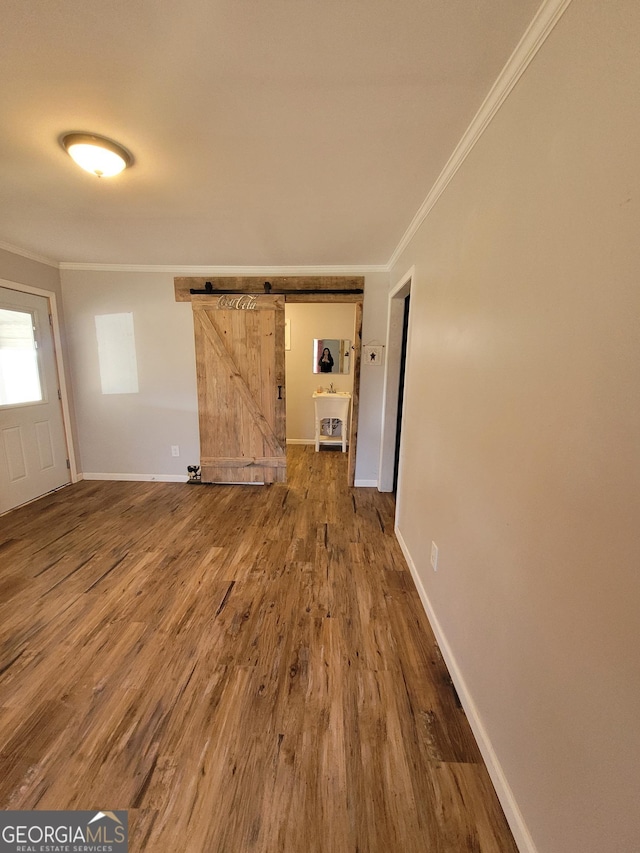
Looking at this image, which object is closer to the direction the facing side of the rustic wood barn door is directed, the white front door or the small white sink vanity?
the white front door

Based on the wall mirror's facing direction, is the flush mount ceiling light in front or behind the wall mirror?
in front

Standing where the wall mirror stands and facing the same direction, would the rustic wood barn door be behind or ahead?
ahead

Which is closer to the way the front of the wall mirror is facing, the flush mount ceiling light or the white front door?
the flush mount ceiling light

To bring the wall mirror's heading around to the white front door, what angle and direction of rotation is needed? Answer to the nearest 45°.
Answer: approximately 45° to its right

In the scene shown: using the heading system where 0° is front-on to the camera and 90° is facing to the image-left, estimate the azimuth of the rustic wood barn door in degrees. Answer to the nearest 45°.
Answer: approximately 0°

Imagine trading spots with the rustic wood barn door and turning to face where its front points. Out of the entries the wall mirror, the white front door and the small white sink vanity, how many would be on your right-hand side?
1

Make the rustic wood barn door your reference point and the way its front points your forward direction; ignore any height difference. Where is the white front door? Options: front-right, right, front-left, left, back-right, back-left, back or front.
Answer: right

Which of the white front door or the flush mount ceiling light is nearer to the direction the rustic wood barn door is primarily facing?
the flush mount ceiling light
